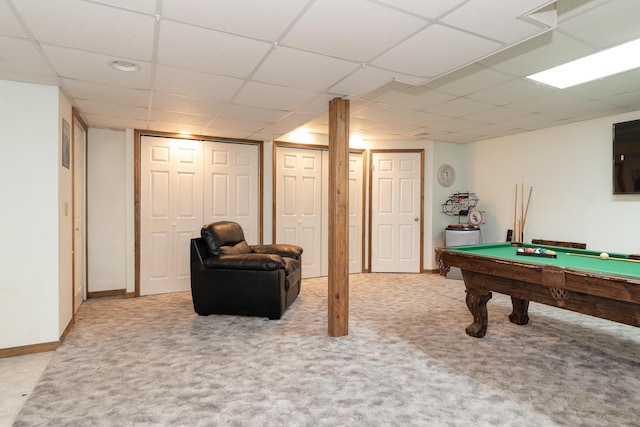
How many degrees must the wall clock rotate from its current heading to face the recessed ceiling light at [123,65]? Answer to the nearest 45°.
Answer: approximately 45° to its right

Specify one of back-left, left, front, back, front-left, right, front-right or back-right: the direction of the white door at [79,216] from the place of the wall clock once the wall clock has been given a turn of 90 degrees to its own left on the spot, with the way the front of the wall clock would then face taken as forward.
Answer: back-right

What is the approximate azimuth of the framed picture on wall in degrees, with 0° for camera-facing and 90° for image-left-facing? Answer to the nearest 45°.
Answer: approximately 270°

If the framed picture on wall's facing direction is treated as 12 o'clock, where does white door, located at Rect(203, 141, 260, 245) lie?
The white door is roughly at 11 o'clock from the framed picture on wall.

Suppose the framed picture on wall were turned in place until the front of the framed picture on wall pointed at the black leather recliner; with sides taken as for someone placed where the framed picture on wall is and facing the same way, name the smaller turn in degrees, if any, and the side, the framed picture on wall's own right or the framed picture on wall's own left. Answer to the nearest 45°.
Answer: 0° — it already faces it

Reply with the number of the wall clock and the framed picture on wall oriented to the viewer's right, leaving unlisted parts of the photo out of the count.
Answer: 1

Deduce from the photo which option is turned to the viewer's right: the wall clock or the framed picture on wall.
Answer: the framed picture on wall

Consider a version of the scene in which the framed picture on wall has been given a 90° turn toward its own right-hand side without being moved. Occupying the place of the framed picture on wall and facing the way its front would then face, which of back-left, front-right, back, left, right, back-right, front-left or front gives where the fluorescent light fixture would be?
front-left

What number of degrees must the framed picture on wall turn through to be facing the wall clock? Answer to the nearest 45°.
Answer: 0° — it already faces it

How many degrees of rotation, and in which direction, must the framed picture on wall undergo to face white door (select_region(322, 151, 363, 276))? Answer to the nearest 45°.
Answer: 0° — it already faces it

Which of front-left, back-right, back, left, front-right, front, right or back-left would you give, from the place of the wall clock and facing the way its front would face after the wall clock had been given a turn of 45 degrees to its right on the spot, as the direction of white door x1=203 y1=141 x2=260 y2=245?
front

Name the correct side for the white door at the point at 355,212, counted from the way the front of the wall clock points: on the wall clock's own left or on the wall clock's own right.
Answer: on the wall clock's own right

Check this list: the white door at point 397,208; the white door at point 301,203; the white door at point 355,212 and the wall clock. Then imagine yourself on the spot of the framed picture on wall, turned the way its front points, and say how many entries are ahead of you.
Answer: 4

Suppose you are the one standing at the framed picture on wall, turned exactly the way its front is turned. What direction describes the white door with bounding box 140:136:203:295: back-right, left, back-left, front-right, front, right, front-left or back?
front-left

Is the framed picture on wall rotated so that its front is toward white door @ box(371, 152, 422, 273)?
yes
